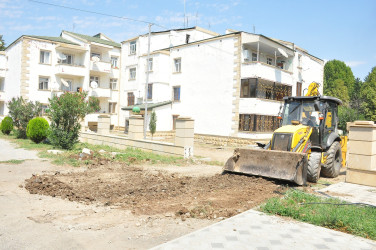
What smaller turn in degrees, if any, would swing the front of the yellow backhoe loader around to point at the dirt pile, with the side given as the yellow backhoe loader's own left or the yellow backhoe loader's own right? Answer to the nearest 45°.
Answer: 0° — it already faces it

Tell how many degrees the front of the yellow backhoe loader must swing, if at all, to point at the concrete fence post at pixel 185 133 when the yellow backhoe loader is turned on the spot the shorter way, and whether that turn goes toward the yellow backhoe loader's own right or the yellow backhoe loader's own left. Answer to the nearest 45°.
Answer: approximately 90° to the yellow backhoe loader's own right

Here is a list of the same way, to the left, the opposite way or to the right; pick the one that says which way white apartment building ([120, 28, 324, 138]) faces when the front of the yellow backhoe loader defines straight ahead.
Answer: to the left

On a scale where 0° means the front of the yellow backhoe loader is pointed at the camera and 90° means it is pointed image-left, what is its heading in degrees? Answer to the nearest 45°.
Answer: approximately 45°

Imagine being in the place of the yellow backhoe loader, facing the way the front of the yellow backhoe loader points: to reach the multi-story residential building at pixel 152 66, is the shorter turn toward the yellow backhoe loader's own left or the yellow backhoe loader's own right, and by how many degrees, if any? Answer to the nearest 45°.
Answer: approximately 90° to the yellow backhoe loader's own right

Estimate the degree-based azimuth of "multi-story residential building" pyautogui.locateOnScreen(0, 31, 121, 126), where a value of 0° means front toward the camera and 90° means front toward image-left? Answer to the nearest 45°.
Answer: approximately 315°

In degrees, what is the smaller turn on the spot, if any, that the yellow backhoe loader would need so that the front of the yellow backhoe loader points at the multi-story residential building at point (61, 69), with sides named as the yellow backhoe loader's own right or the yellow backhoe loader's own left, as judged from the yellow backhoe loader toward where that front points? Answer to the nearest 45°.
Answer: approximately 90° to the yellow backhoe loader's own right
